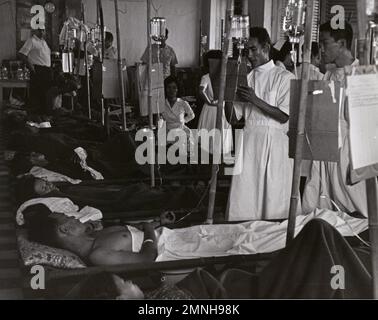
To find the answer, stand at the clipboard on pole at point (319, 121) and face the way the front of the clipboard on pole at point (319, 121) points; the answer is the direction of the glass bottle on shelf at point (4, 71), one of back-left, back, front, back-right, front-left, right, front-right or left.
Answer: back-right

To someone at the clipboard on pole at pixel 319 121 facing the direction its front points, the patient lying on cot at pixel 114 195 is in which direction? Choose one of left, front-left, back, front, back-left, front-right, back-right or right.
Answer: back-right

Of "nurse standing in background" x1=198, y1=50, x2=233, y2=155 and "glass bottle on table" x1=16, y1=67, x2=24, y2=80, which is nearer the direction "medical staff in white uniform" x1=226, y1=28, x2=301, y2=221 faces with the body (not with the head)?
the glass bottle on table

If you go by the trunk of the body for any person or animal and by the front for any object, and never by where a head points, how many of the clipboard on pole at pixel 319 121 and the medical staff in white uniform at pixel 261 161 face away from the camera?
0

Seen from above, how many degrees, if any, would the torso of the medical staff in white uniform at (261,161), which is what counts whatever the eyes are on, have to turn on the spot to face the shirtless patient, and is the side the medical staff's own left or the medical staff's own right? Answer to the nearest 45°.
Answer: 0° — they already face them

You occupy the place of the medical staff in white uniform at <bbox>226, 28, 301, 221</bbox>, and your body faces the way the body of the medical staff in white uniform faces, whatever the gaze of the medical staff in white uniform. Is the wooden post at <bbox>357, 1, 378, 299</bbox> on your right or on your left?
on your left

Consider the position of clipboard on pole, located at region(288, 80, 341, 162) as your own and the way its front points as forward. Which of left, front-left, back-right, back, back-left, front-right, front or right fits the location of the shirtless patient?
right

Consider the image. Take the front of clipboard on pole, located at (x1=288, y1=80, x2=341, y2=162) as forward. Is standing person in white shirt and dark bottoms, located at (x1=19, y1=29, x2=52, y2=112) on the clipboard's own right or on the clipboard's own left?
on the clipboard's own right

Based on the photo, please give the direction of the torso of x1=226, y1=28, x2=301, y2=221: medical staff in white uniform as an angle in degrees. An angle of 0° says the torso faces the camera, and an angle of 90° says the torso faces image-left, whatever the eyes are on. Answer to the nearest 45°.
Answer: approximately 45°
